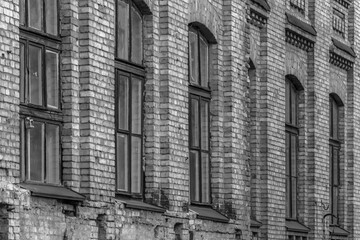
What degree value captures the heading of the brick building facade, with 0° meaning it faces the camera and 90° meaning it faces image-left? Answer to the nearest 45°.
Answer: approximately 315°
